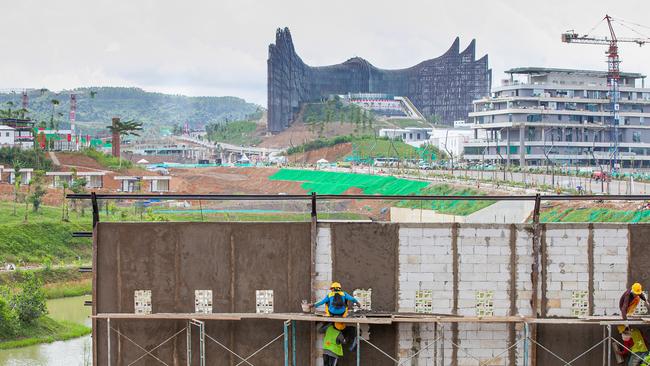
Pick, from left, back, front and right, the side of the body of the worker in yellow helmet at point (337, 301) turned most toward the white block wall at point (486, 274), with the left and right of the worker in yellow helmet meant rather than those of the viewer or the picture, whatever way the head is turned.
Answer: right

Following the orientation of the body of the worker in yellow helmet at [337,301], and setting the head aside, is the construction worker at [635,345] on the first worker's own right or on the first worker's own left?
on the first worker's own right

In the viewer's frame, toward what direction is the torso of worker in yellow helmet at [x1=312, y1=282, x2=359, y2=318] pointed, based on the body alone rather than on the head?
away from the camera

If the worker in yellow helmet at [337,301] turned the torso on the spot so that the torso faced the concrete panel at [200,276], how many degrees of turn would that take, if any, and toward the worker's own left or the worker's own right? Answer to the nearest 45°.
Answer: approximately 90° to the worker's own left

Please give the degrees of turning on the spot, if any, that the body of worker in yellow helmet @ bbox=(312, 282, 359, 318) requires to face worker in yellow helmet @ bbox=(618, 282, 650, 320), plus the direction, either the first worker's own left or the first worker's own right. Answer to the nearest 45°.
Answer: approximately 90° to the first worker's own right

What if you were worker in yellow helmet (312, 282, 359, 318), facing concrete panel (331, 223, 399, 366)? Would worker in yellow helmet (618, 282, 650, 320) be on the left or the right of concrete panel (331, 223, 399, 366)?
right

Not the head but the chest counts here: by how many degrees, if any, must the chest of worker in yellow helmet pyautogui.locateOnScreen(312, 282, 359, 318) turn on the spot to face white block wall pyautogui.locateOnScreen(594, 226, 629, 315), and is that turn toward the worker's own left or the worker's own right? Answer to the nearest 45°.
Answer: approximately 90° to the worker's own right

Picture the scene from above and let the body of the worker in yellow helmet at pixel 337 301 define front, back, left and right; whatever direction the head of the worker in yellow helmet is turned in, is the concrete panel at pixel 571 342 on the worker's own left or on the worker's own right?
on the worker's own right

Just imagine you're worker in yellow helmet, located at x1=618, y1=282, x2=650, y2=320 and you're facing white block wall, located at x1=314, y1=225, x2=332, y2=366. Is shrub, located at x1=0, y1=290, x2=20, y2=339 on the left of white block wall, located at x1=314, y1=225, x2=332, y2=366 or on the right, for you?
right
